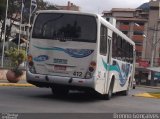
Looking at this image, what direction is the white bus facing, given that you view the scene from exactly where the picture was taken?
facing away from the viewer and to the right of the viewer
